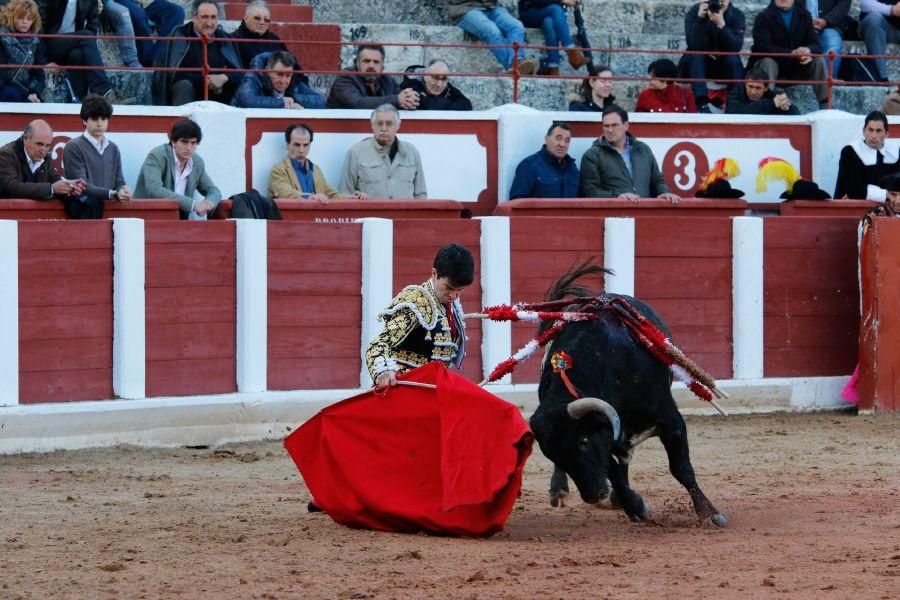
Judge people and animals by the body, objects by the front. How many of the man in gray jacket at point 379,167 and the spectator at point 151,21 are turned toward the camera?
2

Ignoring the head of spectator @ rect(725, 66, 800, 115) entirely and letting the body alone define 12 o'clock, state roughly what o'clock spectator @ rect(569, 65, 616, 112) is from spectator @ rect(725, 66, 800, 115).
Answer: spectator @ rect(569, 65, 616, 112) is roughly at 2 o'clock from spectator @ rect(725, 66, 800, 115).

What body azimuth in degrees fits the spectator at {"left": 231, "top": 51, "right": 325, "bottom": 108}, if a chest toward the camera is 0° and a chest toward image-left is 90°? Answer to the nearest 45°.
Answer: approximately 0°

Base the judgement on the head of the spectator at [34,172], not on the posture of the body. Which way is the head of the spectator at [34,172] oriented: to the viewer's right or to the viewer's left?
to the viewer's right

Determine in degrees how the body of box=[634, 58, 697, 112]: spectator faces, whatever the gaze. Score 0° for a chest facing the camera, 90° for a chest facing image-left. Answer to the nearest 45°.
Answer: approximately 0°

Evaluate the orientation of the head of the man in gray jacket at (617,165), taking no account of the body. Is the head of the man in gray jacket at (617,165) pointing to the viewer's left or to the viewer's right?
to the viewer's left

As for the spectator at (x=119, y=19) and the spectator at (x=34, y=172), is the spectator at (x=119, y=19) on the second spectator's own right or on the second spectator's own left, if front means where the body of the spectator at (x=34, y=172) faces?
on the second spectator's own left
